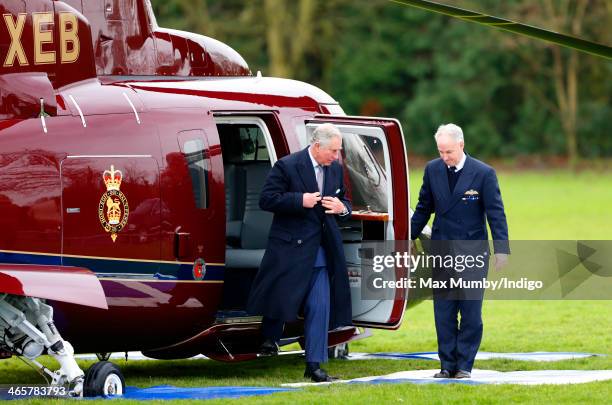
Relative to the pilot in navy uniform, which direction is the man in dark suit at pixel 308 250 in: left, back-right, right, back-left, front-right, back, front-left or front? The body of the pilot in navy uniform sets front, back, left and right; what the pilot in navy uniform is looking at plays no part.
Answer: front-right

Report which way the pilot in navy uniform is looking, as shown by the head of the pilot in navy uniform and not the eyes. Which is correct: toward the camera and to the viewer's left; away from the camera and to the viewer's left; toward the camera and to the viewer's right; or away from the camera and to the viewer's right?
toward the camera and to the viewer's left

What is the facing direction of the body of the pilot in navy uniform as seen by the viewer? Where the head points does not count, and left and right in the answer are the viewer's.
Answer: facing the viewer and to the left of the viewer

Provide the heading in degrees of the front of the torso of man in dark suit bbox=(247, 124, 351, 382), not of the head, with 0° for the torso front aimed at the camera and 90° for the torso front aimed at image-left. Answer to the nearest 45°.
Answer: approximately 315°

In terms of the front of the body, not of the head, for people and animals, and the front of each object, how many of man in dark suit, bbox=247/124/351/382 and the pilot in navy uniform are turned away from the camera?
0

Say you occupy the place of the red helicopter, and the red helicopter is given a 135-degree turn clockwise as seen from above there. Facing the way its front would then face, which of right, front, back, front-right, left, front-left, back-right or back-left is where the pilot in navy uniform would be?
left

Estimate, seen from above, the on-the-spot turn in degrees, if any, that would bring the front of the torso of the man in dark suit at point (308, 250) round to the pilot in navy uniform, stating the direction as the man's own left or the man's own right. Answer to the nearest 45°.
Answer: approximately 45° to the man's own left
